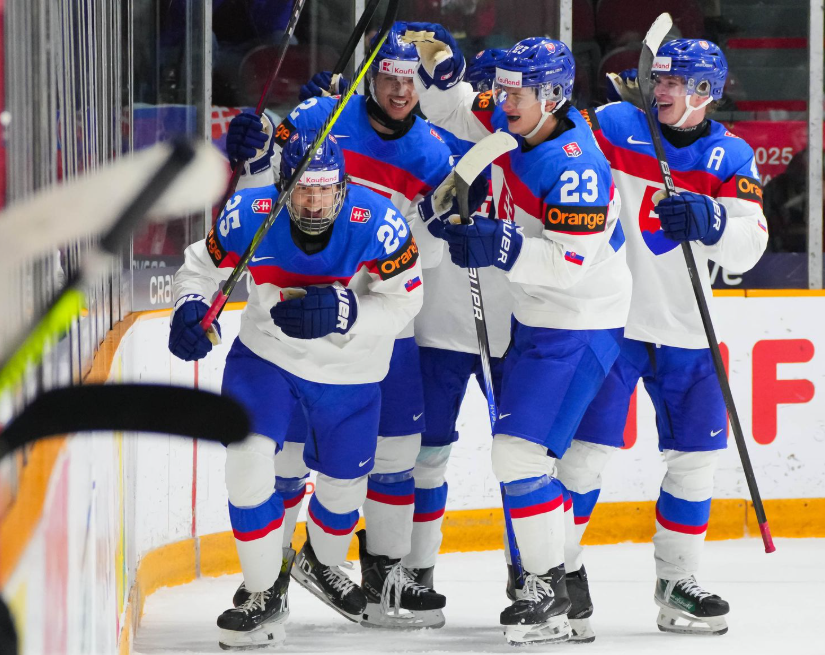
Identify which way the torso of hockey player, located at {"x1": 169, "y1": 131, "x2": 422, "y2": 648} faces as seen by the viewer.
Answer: toward the camera

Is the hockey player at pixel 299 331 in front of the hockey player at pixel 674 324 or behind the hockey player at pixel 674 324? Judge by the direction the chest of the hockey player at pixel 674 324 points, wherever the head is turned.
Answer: in front

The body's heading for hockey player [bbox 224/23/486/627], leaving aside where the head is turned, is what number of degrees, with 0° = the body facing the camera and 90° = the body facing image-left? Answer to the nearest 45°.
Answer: approximately 315°

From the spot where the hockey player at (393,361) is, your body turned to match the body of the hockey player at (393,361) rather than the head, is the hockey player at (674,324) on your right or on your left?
on your left

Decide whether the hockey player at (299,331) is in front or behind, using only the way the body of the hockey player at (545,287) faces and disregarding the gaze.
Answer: in front

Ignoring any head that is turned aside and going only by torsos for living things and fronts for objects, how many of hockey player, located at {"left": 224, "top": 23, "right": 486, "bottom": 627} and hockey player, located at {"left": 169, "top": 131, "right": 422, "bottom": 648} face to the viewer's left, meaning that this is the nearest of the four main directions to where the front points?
0

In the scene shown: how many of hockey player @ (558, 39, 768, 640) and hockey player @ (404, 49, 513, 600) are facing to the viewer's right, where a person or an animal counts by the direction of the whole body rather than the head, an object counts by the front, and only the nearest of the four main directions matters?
0

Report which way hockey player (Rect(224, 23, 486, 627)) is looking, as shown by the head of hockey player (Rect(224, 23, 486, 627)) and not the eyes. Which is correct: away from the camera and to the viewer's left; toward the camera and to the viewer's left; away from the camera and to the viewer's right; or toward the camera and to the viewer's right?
toward the camera and to the viewer's right

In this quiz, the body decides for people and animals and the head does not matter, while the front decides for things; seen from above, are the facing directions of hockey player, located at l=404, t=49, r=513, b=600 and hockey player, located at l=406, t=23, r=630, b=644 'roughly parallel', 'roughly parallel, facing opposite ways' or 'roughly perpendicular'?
roughly parallel

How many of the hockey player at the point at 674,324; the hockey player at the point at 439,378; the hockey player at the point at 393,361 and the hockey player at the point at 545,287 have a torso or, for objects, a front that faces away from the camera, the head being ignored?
0

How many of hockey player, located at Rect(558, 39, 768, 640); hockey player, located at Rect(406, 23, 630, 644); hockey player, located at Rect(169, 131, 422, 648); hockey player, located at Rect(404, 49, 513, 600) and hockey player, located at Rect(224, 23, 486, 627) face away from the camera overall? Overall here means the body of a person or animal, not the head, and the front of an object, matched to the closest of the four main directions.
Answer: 0

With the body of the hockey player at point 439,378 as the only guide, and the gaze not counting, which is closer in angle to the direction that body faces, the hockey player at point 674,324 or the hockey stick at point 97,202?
the hockey stick
